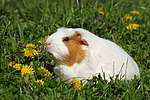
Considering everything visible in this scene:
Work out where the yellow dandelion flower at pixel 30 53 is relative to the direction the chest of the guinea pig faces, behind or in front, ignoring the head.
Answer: in front

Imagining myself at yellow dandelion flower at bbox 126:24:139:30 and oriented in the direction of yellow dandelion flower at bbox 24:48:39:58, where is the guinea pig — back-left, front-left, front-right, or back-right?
front-left

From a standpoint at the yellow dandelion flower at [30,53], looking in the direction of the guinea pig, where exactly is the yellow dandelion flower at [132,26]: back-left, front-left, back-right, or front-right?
front-left

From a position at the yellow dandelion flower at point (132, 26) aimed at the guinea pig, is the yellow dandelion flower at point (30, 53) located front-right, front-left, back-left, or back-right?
front-right

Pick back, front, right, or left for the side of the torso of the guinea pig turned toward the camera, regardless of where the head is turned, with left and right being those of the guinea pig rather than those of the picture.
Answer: left

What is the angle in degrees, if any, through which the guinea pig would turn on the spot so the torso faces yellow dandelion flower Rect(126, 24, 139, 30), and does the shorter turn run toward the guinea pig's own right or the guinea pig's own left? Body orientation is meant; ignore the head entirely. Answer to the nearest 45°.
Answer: approximately 135° to the guinea pig's own right

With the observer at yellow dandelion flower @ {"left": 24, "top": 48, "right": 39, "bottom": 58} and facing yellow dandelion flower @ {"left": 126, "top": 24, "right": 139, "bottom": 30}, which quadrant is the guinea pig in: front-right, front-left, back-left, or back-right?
front-right
